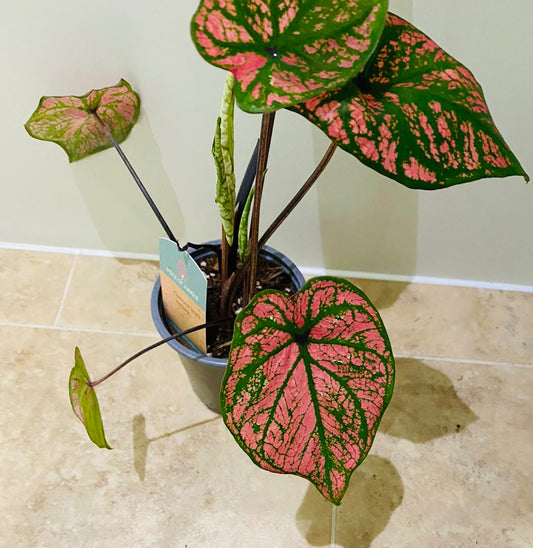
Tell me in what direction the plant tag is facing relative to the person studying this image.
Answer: facing the viewer and to the left of the viewer
